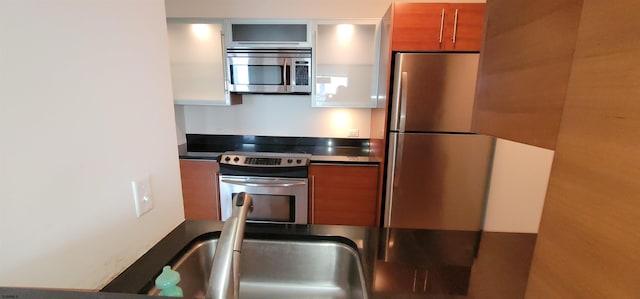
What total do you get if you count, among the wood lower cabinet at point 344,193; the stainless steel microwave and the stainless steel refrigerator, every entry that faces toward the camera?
3

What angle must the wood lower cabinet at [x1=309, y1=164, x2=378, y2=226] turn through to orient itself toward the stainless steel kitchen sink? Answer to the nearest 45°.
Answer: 0° — it already faces it

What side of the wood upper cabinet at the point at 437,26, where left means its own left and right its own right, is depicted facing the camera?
front

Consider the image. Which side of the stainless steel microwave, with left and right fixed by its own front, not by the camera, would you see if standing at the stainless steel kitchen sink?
front

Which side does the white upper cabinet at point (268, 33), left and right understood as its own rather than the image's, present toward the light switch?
front

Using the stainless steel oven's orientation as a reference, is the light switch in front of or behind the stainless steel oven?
in front

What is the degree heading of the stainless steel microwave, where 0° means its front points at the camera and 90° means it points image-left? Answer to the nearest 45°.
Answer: approximately 0°

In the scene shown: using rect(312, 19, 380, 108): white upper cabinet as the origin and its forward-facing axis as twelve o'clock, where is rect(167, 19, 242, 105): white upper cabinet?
rect(167, 19, 242, 105): white upper cabinet is roughly at 3 o'clock from rect(312, 19, 380, 108): white upper cabinet.

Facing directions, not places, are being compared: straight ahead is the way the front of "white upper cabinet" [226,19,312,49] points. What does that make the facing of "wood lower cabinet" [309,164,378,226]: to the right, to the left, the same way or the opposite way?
the same way

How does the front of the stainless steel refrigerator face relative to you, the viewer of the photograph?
facing the viewer

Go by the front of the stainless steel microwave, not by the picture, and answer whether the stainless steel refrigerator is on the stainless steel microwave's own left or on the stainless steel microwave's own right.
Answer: on the stainless steel microwave's own left

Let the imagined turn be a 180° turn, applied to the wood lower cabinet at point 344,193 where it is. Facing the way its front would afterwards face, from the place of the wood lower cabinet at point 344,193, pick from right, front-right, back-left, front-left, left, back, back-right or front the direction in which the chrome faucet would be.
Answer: back

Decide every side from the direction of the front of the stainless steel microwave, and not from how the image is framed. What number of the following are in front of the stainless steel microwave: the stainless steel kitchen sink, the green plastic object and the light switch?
3

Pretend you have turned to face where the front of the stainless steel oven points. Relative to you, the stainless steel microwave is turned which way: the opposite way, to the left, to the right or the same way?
the same way
